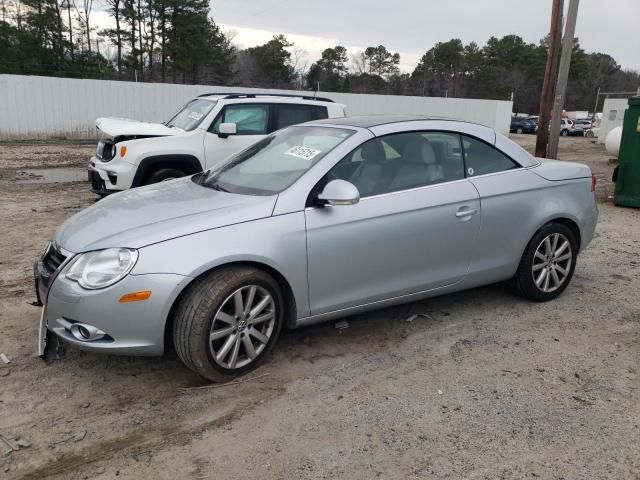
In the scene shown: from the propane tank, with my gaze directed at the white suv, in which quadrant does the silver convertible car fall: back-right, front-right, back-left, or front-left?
front-left

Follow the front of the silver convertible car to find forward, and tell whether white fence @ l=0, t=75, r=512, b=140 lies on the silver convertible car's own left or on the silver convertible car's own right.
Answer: on the silver convertible car's own right

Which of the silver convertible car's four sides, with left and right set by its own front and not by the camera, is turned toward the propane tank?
back

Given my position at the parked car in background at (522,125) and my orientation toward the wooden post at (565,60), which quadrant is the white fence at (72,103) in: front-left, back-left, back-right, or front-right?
front-right

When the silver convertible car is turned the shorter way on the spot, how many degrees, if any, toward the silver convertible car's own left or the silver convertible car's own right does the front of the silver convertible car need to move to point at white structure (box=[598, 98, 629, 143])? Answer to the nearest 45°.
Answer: approximately 180°

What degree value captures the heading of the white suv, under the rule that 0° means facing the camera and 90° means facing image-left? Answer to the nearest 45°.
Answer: approximately 45°

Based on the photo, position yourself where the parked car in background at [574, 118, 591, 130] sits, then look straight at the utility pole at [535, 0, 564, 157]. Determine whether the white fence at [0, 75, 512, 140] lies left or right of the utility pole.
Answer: right

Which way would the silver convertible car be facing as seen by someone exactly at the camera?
facing the viewer and to the left of the viewer

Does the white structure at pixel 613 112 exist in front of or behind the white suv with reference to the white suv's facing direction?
behind

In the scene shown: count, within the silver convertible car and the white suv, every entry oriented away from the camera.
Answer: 0

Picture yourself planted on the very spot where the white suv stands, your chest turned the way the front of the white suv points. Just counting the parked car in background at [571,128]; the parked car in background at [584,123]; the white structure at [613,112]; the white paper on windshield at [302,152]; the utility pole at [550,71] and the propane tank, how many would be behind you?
5

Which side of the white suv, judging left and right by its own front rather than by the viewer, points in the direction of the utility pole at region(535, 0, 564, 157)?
back

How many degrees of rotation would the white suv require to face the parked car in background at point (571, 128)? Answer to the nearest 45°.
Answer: approximately 180°

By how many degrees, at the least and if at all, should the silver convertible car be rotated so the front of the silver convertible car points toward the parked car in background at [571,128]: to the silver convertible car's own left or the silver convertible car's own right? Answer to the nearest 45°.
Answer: approximately 180°

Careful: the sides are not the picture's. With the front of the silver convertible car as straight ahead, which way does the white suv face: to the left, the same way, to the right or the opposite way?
the same way

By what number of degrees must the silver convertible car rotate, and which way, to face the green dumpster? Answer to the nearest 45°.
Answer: approximately 180°

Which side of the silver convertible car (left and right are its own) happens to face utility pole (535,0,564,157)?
back
